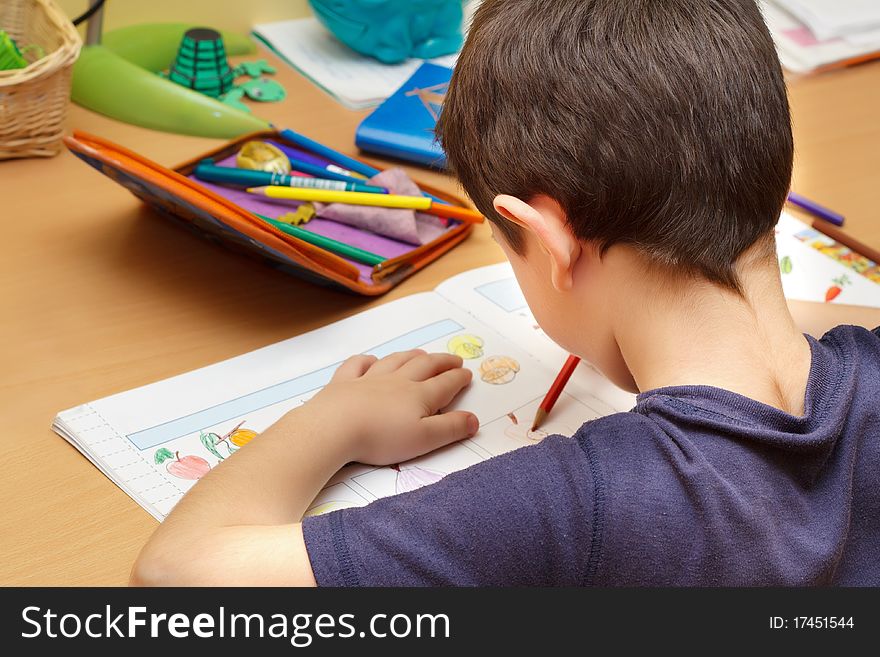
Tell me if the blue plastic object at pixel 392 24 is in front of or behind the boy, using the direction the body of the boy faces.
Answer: in front

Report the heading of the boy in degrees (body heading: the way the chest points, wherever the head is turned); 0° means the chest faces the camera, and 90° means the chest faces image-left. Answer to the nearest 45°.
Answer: approximately 135°

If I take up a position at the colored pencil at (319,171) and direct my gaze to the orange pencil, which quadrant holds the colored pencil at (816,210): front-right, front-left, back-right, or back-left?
front-left

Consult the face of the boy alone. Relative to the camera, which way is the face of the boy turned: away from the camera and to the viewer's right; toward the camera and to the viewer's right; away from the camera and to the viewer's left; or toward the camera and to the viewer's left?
away from the camera and to the viewer's left

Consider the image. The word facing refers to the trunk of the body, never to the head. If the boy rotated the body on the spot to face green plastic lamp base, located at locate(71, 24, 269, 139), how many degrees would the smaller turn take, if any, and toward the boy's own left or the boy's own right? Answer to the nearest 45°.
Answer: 0° — they already face it

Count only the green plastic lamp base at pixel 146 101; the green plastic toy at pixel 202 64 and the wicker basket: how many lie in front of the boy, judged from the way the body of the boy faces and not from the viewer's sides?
3

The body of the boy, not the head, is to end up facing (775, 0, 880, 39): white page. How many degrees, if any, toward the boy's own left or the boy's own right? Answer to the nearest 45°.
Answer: approximately 45° to the boy's own right

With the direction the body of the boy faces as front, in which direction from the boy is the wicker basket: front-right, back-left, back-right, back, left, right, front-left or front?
front
